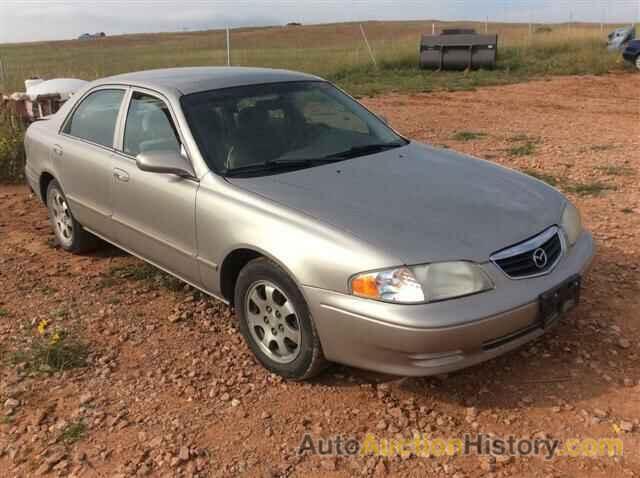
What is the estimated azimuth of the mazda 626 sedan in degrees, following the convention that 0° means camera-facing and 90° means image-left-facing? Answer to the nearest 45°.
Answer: approximately 315°

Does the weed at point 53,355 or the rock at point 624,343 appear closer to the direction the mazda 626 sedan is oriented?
the rock

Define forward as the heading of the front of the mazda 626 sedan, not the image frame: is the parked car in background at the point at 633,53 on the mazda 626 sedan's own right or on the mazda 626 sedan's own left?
on the mazda 626 sedan's own left

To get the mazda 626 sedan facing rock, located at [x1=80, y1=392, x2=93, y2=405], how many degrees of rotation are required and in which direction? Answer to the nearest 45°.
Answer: approximately 135° to its right

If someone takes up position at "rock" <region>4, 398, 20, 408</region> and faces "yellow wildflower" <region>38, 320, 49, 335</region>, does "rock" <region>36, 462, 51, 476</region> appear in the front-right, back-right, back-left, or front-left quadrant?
back-right

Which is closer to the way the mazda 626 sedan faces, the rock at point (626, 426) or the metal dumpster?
the rock

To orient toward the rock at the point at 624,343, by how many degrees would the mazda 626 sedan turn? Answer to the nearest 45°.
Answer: approximately 45° to its left

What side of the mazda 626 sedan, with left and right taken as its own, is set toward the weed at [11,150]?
back

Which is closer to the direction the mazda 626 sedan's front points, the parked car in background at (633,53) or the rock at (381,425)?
the rock

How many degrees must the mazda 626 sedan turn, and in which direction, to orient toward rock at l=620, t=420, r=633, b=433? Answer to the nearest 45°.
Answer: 0° — it already faces it

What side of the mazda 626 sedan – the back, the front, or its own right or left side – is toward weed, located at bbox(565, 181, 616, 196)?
left

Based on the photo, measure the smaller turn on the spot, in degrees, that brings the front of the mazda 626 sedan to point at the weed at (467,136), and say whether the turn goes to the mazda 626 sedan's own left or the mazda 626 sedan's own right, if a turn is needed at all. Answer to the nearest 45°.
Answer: approximately 135° to the mazda 626 sedan's own left

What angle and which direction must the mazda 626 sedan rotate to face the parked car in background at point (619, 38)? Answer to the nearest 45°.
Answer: approximately 90° to its left

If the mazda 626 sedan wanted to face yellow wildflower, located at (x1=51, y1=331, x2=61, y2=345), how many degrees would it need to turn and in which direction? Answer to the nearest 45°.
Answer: approximately 135° to its right

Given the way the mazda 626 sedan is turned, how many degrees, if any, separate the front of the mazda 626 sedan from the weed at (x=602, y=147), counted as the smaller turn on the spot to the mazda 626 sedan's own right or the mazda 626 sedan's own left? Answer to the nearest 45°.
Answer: approximately 90° to the mazda 626 sedan's own left
